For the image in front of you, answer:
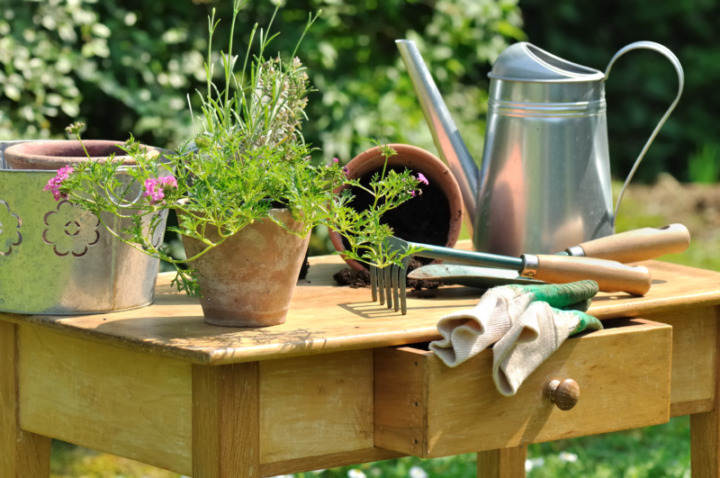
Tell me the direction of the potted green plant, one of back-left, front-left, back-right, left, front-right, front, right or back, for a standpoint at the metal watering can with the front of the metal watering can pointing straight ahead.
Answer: front-left

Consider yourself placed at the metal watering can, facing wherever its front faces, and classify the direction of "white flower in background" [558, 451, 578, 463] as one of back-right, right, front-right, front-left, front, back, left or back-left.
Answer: right

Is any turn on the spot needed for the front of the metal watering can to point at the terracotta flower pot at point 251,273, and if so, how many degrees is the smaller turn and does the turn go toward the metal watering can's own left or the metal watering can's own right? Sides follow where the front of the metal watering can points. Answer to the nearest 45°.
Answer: approximately 45° to the metal watering can's own left

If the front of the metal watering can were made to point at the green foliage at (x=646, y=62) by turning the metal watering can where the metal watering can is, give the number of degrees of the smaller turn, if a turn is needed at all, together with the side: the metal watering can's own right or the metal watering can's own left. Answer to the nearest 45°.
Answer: approximately 90° to the metal watering can's own right

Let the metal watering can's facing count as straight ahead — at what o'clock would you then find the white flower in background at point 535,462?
The white flower in background is roughly at 3 o'clock from the metal watering can.

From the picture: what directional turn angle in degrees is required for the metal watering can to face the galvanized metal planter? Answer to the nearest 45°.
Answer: approximately 45° to its left

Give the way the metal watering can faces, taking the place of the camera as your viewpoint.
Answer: facing to the left of the viewer
